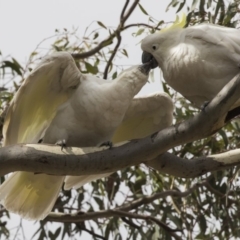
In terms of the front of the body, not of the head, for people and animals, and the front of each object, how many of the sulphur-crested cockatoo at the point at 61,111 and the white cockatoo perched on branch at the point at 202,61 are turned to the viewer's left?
1

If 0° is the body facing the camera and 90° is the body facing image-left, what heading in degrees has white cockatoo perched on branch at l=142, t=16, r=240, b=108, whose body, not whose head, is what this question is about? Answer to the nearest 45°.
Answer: approximately 90°

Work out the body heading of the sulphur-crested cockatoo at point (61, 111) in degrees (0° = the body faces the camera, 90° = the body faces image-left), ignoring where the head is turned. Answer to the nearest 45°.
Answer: approximately 315°
